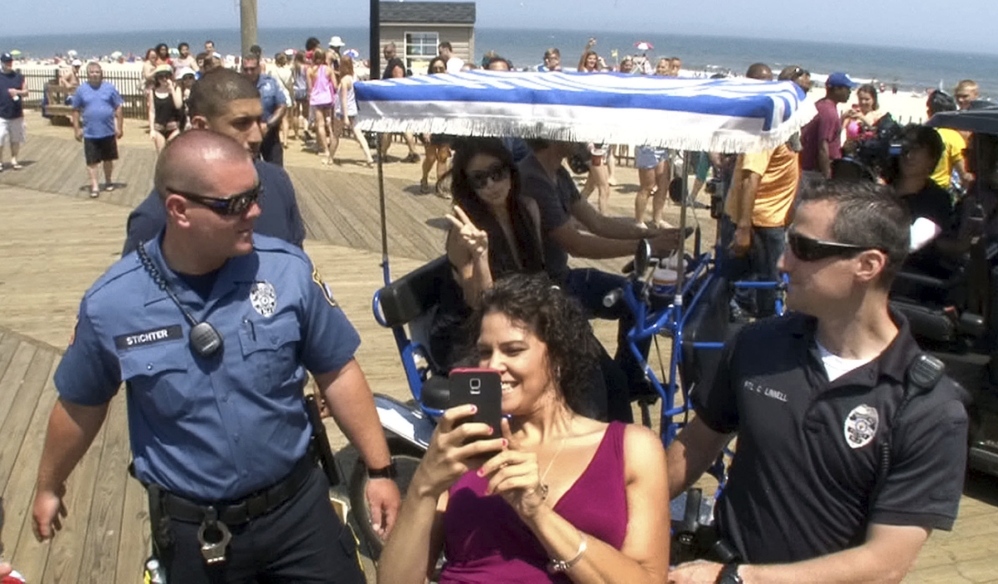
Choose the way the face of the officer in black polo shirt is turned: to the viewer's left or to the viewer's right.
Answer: to the viewer's left

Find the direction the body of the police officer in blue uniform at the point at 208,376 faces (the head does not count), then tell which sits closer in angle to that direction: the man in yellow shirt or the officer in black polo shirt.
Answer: the officer in black polo shirt

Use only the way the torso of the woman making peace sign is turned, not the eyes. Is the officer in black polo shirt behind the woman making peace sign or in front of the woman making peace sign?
in front

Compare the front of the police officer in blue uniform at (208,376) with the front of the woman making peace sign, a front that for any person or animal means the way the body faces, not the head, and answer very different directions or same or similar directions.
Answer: same or similar directions

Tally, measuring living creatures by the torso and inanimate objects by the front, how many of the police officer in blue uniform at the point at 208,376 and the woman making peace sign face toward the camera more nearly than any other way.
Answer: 2

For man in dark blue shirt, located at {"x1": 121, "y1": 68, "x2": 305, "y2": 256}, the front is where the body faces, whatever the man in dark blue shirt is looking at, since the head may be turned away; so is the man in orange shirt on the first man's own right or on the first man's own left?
on the first man's own left

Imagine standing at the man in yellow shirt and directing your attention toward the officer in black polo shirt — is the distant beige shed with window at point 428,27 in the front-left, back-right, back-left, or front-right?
back-right

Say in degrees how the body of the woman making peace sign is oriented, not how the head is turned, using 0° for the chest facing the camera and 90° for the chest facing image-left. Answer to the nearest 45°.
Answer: approximately 0°

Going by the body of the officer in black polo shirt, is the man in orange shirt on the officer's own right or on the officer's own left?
on the officer's own right

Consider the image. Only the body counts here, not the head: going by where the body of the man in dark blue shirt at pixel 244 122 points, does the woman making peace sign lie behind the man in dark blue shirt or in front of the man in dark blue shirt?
in front

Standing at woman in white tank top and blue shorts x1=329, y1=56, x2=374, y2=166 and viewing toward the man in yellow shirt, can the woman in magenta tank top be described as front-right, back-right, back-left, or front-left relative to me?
front-right

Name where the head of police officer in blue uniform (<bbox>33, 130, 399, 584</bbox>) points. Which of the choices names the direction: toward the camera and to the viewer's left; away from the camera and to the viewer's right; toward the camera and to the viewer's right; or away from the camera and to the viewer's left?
toward the camera and to the viewer's right

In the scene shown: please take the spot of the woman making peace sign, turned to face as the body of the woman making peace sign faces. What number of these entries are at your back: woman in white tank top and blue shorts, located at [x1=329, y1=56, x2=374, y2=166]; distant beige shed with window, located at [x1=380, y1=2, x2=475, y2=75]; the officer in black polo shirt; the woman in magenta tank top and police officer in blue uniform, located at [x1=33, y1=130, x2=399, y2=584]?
2

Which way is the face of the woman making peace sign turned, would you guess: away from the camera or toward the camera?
toward the camera

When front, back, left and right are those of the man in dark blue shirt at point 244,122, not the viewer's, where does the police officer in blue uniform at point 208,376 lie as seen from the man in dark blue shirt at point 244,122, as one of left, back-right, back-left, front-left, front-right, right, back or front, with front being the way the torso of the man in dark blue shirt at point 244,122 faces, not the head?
front-right

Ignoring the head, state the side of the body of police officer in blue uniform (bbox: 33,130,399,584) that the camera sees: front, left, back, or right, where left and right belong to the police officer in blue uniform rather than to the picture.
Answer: front

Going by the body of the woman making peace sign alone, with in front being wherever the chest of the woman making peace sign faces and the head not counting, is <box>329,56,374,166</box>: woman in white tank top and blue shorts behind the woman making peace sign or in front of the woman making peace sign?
behind
